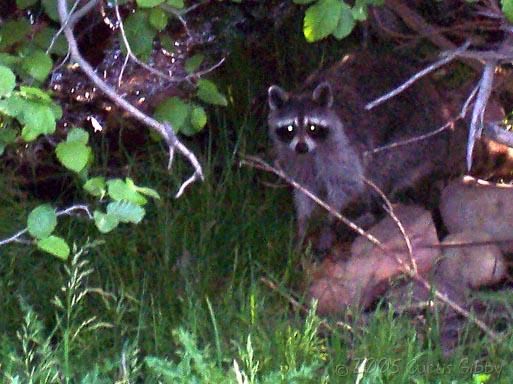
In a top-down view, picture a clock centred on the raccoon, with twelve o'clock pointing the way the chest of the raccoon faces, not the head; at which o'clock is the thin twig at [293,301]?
The thin twig is roughly at 11 o'clock from the raccoon.

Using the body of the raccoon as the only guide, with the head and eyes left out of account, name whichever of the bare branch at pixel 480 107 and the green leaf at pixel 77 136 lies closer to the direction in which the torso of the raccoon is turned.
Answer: the green leaf

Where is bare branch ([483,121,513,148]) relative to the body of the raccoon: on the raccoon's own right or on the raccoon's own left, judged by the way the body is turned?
on the raccoon's own left

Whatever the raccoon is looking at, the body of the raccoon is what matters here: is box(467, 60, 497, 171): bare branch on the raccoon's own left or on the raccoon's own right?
on the raccoon's own left

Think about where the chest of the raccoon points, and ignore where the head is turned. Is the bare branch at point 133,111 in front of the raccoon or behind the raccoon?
in front

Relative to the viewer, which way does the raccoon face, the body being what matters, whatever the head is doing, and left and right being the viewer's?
facing the viewer and to the left of the viewer

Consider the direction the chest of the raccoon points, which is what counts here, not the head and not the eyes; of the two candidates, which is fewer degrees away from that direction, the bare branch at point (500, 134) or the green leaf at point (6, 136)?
the green leaf
